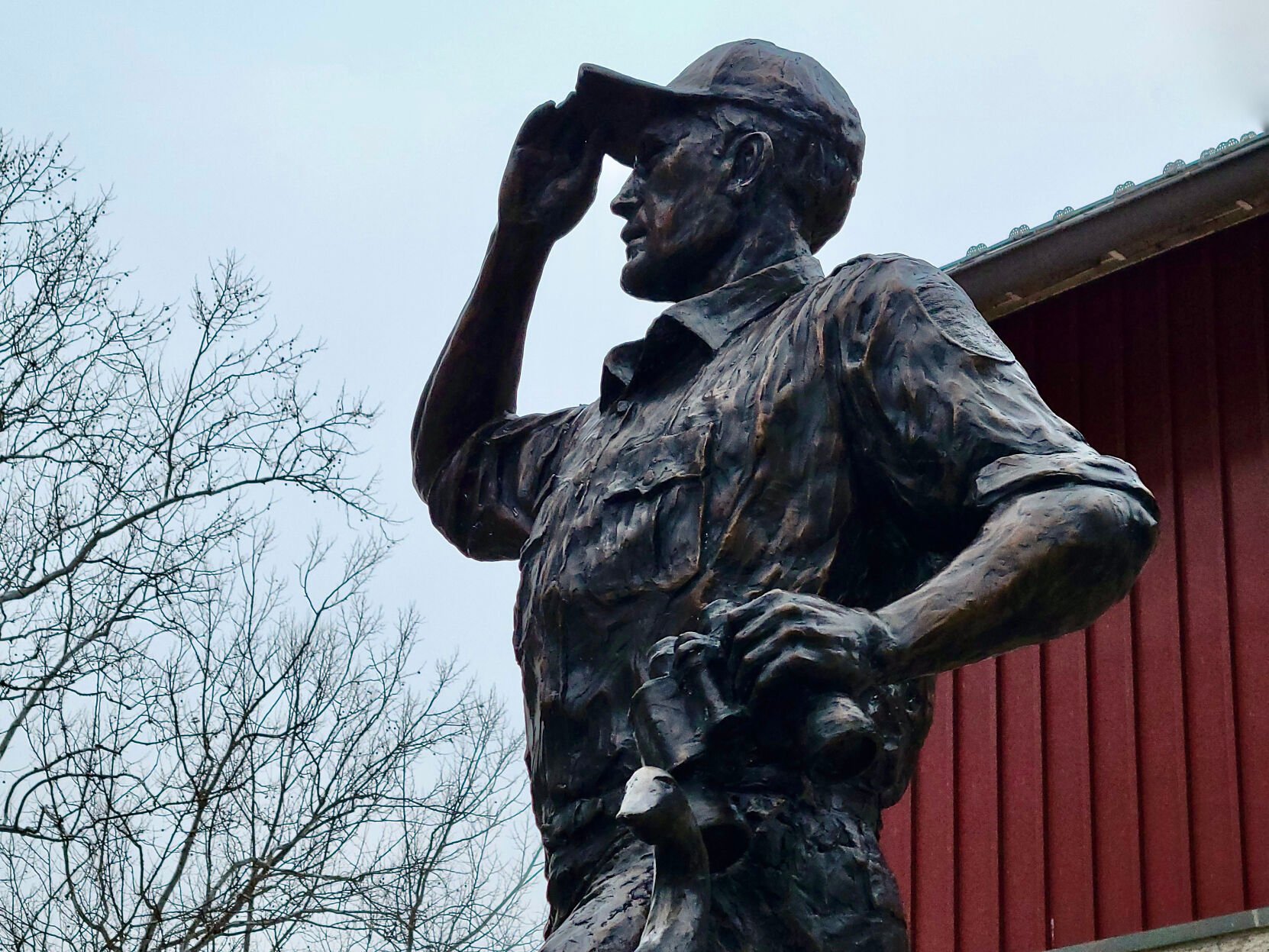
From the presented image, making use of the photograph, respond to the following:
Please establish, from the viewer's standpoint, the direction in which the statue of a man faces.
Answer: facing the viewer and to the left of the viewer

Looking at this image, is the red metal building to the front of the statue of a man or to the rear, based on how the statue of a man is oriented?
to the rear
